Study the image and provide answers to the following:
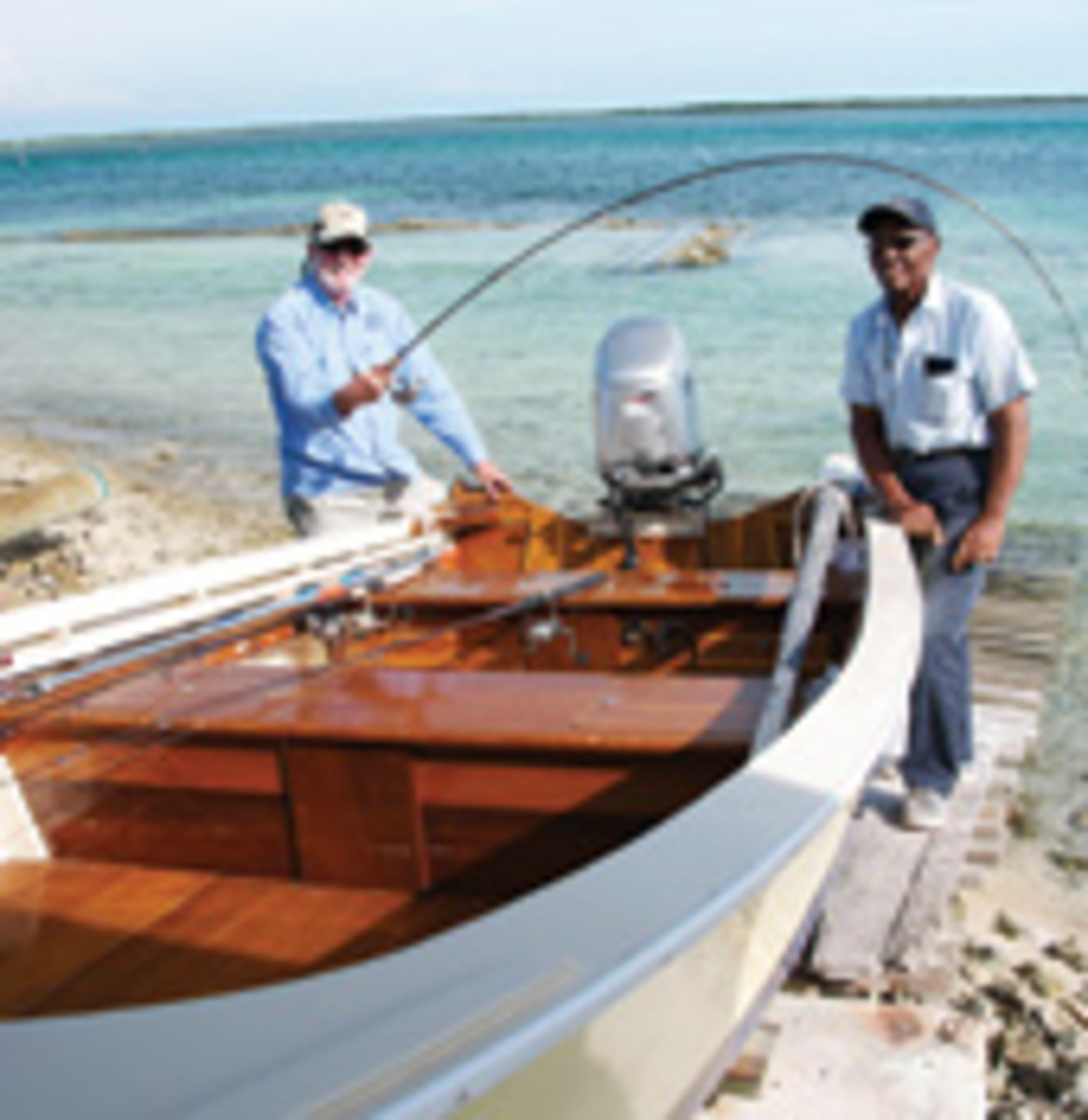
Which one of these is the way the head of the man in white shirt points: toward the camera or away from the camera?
toward the camera

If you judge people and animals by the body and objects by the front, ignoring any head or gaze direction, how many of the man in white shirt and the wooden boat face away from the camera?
0

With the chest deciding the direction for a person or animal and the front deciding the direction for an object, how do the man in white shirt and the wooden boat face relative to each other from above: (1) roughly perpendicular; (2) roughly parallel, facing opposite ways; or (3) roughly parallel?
roughly parallel

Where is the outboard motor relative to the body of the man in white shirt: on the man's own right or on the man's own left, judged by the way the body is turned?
on the man's own right

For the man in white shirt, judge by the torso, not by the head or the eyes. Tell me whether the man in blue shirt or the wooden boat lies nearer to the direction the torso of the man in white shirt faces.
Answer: the wooden boat

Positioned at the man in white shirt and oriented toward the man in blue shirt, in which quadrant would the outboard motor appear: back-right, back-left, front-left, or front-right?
front-right

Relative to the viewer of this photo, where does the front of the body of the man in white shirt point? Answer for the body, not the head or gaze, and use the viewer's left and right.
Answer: facing the viewer and to the left of the viewer

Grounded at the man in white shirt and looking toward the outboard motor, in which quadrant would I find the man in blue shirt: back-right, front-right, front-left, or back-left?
front-left

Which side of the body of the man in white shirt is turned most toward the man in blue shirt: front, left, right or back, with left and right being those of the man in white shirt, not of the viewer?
right
